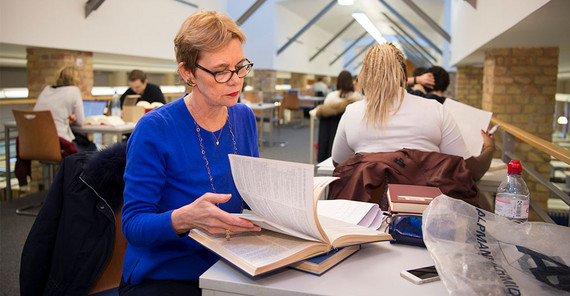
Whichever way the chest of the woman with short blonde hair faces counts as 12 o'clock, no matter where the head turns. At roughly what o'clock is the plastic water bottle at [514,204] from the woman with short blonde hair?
The plastic water bottle is roughly at 11 o'clock from the woman with short blonde hair.

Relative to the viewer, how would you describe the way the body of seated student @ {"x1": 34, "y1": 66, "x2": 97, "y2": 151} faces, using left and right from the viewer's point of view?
facing away from the viewer and to the right of the viewer

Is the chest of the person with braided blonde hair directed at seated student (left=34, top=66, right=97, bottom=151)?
no

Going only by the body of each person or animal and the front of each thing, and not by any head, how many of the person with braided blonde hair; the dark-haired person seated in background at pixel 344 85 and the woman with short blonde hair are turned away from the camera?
2

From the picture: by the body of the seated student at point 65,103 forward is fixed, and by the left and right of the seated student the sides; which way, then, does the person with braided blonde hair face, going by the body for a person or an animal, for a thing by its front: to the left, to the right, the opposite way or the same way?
the same way

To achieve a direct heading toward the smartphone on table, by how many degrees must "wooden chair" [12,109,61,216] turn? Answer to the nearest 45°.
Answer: approximately 135° to its right

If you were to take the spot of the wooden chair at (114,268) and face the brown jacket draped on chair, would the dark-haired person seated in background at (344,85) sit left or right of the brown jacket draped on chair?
left

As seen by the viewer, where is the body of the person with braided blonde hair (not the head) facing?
away from the camera

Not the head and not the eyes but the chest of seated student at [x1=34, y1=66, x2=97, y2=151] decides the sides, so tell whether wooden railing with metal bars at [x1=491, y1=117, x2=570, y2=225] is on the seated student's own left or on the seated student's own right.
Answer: on the seated student's own right

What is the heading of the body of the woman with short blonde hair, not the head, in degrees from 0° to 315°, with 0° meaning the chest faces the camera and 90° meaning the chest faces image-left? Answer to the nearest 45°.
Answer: approximately 315°

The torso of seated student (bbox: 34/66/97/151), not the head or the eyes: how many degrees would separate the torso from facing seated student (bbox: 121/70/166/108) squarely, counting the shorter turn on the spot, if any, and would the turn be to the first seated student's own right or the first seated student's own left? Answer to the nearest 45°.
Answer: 0° — they already face them

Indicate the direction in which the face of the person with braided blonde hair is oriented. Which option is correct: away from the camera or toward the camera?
away from the camera

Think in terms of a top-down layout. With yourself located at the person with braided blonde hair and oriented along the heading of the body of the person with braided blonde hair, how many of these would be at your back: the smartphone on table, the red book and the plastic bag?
3

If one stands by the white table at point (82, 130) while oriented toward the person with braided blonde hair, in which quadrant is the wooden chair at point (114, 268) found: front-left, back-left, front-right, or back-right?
front-right

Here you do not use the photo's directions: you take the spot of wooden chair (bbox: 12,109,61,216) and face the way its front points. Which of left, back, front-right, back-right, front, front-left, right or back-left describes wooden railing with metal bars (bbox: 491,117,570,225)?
right

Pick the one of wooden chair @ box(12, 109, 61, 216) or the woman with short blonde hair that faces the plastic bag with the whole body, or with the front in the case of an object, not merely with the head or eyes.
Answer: the woman with short blonde hair

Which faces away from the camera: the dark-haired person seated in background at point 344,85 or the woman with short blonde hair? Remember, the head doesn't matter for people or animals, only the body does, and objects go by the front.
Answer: the dark-haired person seated in background

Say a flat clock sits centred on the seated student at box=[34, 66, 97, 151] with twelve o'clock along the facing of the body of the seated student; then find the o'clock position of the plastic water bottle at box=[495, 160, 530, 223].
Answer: The plastic water bottle is roughly at 4 o'clock from the seated student.
